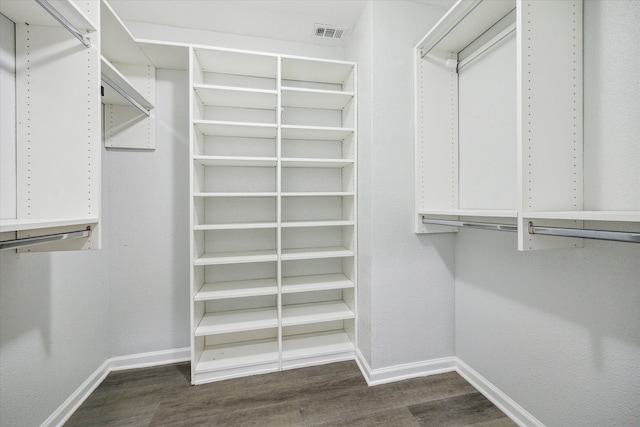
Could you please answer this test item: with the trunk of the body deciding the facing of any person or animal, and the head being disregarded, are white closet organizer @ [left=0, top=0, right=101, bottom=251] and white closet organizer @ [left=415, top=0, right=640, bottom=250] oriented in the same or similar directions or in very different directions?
very different directions

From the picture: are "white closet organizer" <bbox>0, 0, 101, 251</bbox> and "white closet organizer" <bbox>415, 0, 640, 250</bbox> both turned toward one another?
yes

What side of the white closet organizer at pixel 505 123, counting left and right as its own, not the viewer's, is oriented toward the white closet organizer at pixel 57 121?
front

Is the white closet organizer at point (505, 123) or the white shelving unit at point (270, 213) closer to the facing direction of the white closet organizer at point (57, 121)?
the white closet organizer

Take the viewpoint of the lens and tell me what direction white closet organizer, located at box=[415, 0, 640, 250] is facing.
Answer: facing the viewer and to the left of the viewer

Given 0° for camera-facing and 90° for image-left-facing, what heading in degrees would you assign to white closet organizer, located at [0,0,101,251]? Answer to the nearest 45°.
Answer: approximately 315°

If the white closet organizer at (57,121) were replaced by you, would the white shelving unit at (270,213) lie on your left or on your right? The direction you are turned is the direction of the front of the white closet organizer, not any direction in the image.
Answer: on your left

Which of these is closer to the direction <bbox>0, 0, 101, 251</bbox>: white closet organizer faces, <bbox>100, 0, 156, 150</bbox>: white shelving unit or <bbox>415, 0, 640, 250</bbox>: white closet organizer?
the white closet organizer

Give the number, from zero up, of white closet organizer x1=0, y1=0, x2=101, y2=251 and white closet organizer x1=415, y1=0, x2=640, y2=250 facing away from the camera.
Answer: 0

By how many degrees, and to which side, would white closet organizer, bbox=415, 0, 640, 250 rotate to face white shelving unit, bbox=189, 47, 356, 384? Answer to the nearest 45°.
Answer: approximately 45° to its right

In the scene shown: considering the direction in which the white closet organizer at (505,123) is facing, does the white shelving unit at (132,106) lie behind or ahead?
ahead

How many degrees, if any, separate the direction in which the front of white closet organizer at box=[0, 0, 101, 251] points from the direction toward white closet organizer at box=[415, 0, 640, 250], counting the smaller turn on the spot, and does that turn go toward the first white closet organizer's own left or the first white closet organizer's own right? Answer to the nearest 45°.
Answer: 0° — it already faces it
